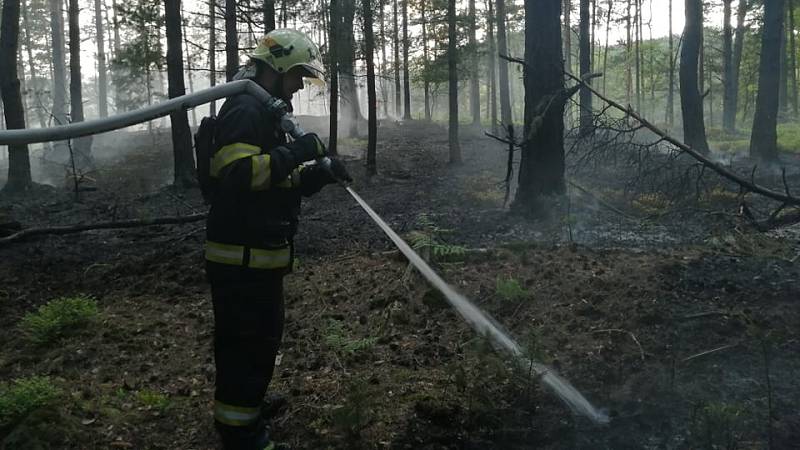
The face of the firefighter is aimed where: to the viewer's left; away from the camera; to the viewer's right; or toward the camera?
to the viewer's right

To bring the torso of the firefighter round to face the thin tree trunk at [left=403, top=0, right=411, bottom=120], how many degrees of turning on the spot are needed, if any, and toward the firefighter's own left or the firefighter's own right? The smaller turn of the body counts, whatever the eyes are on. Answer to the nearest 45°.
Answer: approximately 90° to the firefighter's own left

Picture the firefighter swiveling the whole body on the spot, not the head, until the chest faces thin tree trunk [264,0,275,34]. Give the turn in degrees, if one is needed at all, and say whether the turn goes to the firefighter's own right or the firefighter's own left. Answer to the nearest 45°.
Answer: approximately 90° to the firefighter's own left

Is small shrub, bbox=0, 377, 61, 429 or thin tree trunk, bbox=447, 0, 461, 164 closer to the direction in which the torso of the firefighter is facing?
the thin tree trunk

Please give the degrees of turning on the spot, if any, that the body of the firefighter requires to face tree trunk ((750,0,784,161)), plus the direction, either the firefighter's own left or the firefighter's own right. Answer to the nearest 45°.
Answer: approximately 45° to the firefighter's own left

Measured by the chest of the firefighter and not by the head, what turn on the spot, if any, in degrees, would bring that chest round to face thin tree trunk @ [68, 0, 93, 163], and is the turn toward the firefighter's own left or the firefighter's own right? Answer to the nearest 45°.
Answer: approximately 90° to the firefighter's own left

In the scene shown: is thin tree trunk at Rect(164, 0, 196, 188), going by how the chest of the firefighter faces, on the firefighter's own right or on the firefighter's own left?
on the firefighter's own left

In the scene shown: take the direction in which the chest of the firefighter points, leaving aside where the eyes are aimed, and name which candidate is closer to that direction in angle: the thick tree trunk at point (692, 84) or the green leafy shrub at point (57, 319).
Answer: the thick tree trunk

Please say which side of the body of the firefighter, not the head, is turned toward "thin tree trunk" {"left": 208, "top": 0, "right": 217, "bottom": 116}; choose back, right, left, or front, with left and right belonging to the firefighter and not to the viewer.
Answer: left

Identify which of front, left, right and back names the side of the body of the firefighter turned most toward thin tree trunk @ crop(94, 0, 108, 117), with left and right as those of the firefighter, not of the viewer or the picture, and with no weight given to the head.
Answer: left

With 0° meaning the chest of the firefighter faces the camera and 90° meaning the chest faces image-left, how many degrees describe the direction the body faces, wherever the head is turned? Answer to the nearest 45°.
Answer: approximately 270°
